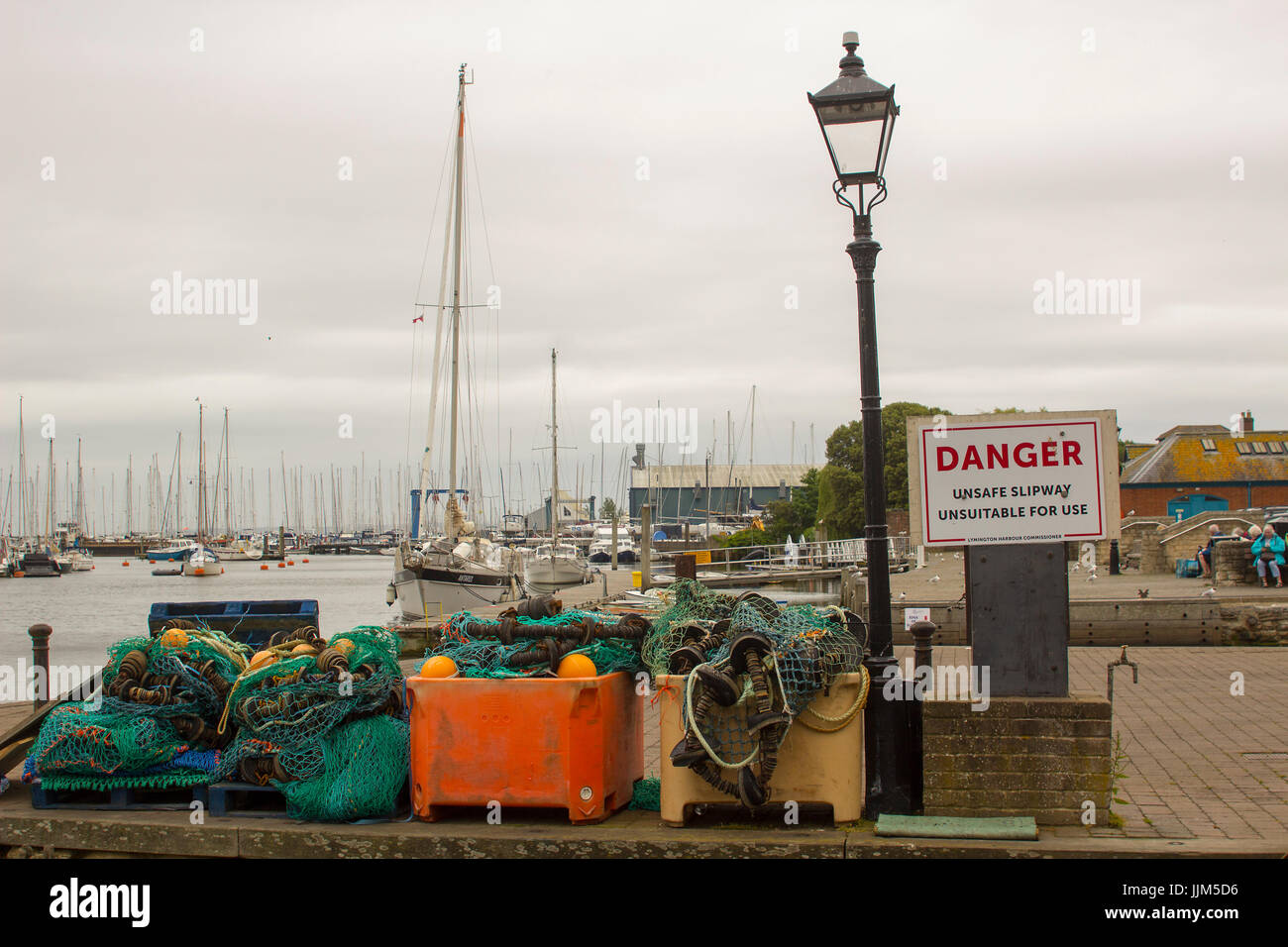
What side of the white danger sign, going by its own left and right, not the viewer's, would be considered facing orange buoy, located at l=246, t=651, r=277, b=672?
right

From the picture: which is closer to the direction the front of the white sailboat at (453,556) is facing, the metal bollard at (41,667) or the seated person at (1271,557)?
the metal bollard

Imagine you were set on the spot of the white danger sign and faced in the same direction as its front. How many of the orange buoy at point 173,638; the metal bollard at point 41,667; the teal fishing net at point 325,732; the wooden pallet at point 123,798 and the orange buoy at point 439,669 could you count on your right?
5

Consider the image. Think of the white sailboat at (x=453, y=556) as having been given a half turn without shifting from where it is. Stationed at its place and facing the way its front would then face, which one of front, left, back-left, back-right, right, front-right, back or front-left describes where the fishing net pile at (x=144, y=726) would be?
back-right

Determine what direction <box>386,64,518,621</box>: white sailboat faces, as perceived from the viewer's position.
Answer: facing the viewer and to the left of the viewer

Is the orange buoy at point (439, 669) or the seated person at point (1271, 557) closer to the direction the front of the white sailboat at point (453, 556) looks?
the orange buoy

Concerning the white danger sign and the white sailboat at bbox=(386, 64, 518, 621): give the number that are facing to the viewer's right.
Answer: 0

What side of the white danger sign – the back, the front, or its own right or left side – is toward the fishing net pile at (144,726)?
right

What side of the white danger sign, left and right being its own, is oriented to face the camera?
front

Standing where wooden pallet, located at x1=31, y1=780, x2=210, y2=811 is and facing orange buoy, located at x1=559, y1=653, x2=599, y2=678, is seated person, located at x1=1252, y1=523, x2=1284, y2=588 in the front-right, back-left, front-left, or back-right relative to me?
front-left
